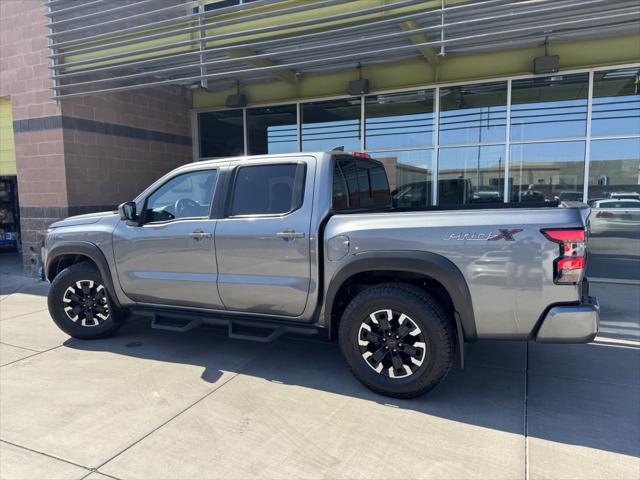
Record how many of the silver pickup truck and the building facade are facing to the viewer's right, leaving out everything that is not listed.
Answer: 0

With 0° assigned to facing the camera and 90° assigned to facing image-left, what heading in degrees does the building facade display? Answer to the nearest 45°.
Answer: approximately 45°

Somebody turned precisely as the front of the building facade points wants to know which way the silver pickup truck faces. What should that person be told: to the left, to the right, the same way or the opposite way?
to the right

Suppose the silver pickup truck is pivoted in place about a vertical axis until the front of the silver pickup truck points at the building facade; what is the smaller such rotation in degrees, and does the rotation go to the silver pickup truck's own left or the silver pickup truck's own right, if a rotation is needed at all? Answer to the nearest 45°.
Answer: approximately 45° to the silver pickup truck's own right

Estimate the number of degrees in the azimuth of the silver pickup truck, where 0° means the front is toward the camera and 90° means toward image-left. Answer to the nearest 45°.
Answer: approximately 135°
